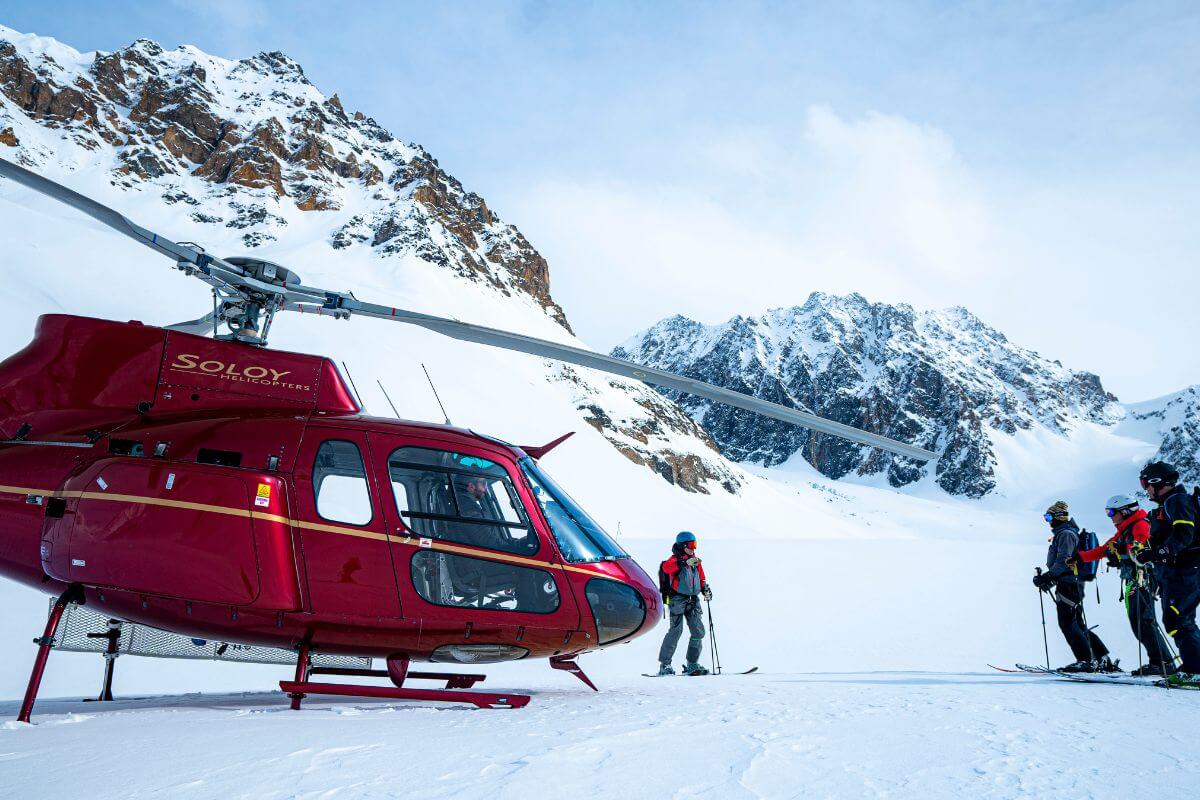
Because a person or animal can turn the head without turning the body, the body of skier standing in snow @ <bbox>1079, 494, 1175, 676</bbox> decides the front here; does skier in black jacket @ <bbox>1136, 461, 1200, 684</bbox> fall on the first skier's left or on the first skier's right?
on the first skier's left

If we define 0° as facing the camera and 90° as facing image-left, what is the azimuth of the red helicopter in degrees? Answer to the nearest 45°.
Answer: approximately 270°

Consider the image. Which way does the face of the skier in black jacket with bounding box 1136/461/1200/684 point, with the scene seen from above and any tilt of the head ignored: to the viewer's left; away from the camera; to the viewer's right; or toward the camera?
to the viewer's left

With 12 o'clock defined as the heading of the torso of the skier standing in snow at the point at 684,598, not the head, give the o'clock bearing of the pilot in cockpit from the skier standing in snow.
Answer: The pilot in cockpit is roughly at 2 o'clock from the skier standing in snow.

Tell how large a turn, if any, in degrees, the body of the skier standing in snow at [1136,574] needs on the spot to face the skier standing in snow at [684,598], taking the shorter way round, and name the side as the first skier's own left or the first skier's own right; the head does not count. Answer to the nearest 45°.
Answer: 0° — they already face them

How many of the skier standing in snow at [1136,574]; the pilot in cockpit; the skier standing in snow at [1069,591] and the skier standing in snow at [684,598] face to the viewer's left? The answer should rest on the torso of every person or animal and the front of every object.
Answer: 2

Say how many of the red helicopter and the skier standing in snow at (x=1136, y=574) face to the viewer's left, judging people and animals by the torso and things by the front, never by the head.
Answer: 1

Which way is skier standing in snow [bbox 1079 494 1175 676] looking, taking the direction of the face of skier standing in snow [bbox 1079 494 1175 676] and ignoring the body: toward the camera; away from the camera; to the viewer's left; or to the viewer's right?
to the viewer's left

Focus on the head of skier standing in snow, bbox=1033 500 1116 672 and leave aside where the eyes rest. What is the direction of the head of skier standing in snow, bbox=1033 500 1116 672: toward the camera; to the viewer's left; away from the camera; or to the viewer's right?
to the viewer's left

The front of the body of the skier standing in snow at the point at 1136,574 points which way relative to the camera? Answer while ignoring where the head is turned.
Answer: to the viewer's left

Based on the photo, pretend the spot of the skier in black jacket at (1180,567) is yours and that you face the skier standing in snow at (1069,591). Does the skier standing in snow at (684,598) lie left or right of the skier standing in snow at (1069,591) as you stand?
left

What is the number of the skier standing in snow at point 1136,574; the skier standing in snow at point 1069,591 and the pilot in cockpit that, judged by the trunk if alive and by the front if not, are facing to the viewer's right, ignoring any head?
1

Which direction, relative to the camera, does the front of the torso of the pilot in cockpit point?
to the viewer's right

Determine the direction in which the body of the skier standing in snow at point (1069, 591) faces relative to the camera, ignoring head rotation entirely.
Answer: to the viewer's left

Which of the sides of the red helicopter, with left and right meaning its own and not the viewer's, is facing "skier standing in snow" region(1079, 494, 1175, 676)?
front

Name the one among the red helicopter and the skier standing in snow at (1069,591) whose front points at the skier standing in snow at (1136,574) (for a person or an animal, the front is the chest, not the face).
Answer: the red helicopter
